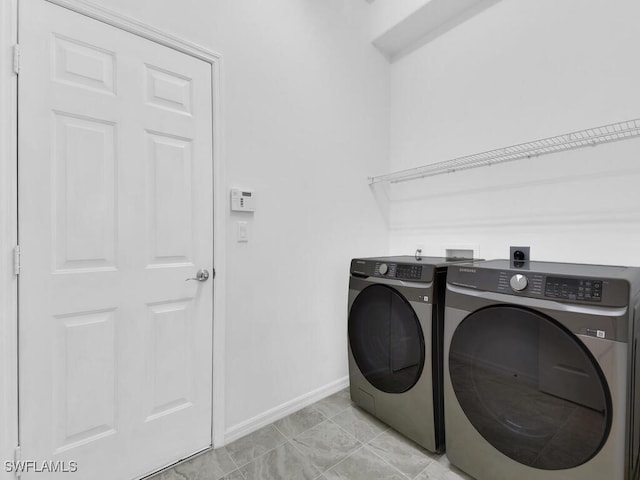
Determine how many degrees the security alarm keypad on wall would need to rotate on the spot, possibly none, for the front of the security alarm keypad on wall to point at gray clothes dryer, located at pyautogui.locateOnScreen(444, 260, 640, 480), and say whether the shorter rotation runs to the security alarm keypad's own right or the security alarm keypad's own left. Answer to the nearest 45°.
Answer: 0° — it already faces it

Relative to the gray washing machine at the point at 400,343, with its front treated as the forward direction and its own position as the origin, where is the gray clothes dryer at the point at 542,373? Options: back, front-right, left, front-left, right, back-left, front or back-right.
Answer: left

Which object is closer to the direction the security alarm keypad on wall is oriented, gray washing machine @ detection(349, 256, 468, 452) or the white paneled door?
the gray washing machine

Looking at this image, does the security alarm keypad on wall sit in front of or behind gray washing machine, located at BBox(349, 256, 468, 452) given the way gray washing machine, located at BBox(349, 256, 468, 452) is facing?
in front

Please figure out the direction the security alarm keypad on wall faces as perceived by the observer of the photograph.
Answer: facing the viewer and to the right of the viewer

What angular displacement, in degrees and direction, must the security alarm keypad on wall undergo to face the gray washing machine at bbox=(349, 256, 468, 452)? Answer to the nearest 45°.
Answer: approximately 45° to its left

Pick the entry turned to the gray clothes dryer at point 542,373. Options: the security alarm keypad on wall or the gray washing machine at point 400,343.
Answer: the security alarm keypad on wall

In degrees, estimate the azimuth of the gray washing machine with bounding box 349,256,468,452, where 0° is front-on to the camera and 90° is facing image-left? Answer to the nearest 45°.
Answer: approximately 45°

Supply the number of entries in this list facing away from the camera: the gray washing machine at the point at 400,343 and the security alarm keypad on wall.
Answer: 0

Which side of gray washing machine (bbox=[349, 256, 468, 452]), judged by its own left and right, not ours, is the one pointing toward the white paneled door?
front
